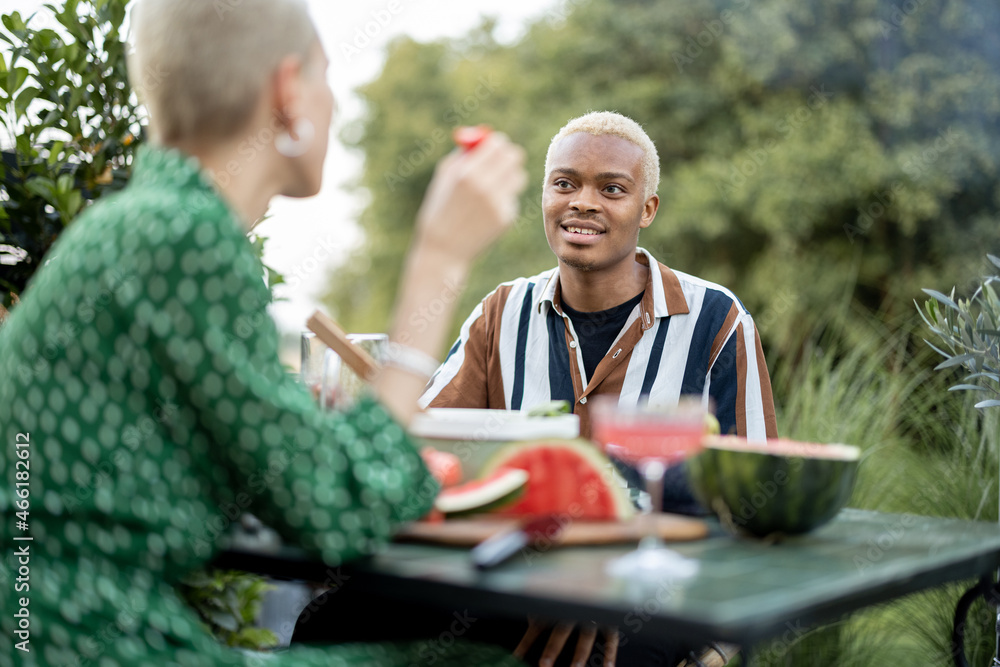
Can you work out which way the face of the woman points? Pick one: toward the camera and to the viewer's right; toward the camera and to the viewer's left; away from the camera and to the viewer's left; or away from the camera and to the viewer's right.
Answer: away from the camera and to the viewer's right

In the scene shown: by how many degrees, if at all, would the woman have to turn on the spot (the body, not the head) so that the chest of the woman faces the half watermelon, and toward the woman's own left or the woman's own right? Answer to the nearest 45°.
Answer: approximately 45° to the woman's own right

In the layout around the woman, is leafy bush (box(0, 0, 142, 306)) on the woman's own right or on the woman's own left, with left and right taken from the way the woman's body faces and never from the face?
on the woman's own left

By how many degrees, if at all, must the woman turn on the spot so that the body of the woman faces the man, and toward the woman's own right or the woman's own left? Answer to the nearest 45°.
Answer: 0° — they already face them

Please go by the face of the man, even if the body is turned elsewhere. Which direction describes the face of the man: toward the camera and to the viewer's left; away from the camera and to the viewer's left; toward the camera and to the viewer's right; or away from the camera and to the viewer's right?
toward the camera and to the viewer's left

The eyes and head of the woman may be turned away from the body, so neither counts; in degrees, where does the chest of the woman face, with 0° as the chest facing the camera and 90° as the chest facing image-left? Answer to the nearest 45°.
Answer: approximately 225°

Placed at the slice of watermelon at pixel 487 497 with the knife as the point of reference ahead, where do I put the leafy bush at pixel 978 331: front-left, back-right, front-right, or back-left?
back-left
